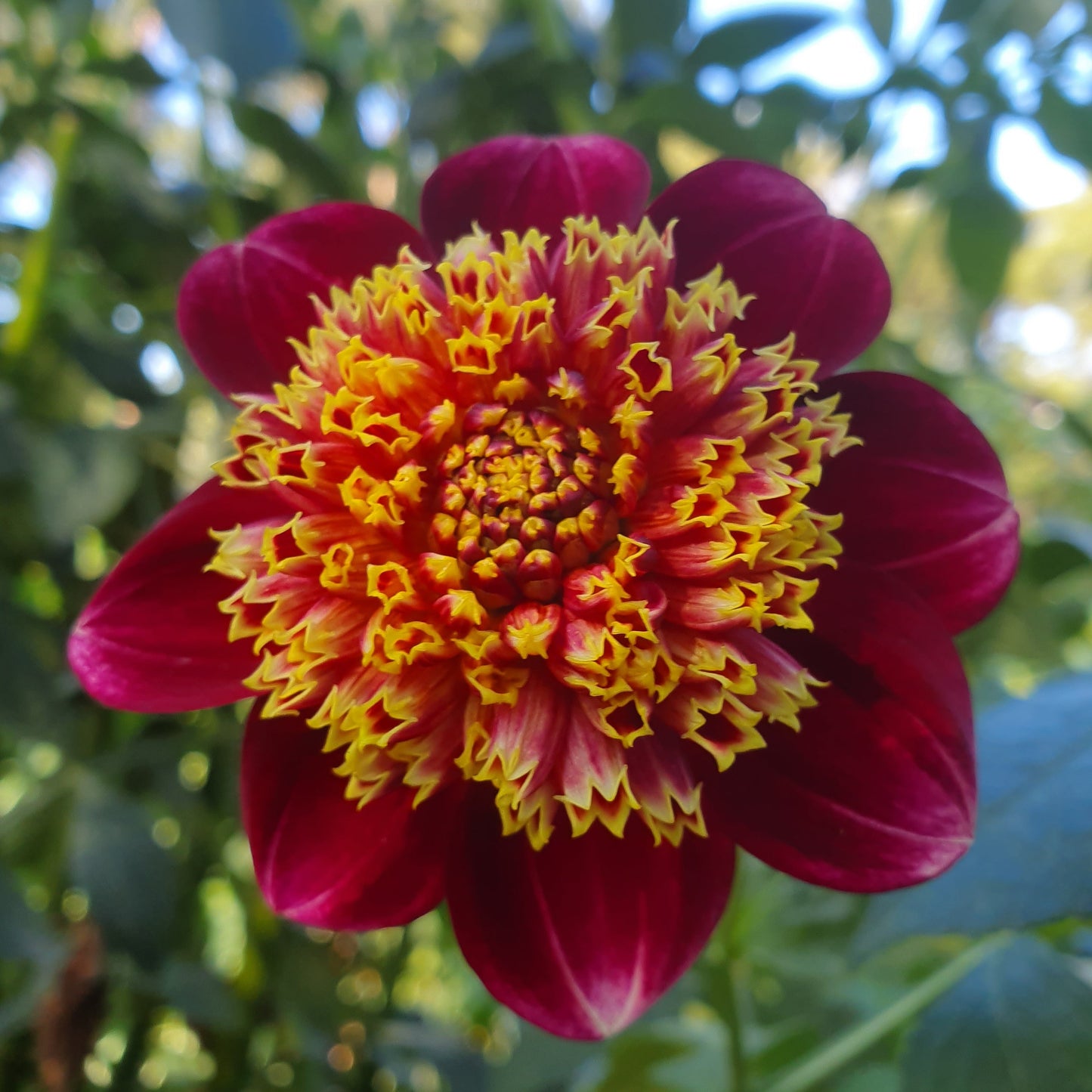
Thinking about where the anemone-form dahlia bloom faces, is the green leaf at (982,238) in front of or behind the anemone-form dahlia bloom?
behind

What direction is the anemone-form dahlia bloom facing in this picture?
toward the camera
